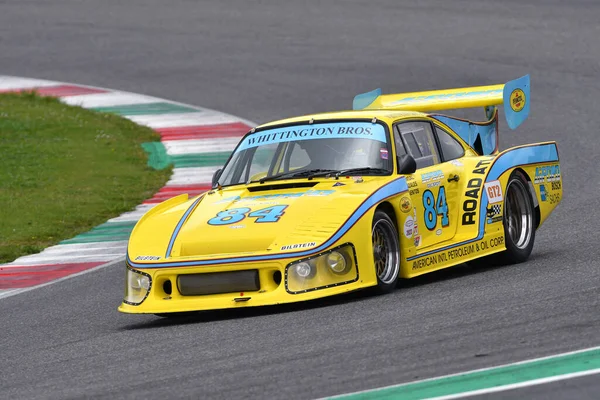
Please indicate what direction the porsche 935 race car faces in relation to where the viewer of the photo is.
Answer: facing the viewer and to the left of the viewer
